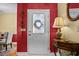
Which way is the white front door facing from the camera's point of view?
toward the camera
